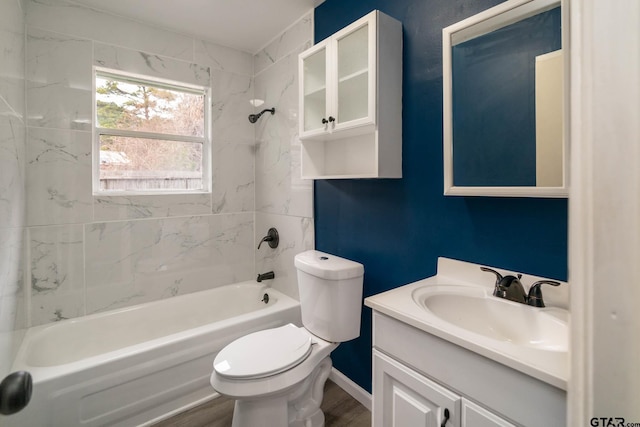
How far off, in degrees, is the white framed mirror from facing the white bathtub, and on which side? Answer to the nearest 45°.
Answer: approximately 45° to its right

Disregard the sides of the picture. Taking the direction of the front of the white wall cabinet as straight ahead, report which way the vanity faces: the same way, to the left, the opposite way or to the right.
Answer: the same way

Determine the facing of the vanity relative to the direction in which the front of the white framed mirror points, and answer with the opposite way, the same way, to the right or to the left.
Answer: the same way

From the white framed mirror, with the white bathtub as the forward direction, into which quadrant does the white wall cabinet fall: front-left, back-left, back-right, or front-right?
front-right

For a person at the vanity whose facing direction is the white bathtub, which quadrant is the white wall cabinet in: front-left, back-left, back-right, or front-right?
front-right

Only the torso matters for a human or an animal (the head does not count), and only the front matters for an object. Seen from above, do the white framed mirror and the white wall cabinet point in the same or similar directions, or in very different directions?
same or similar directions

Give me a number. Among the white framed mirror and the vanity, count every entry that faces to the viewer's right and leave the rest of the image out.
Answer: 0

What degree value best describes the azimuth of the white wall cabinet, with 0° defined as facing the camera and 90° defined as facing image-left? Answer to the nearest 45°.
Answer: approximately 45°

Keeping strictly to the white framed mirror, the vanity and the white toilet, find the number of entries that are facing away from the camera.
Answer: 0

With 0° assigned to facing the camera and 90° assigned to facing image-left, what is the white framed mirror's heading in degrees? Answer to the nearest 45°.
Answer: approximately 45°

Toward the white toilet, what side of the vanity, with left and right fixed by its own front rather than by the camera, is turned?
right

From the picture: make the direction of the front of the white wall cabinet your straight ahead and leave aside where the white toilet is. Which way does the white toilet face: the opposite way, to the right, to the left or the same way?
the same way

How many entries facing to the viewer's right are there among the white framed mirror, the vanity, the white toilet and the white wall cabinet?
0

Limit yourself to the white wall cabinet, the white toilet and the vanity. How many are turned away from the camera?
0

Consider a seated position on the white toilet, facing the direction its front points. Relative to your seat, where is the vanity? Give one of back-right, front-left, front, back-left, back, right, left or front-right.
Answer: left

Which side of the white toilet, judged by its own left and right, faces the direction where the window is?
right

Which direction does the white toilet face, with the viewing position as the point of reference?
facing the viewer and to the left of the viewer
